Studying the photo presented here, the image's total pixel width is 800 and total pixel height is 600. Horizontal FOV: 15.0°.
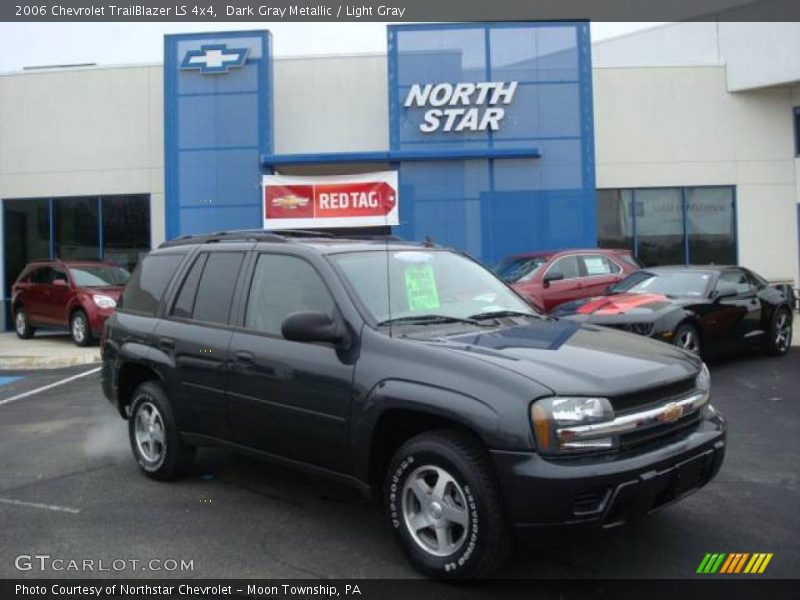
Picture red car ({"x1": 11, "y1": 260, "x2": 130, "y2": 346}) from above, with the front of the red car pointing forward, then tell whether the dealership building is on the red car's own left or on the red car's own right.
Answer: on the red car's own left

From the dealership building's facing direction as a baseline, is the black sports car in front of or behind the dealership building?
in front

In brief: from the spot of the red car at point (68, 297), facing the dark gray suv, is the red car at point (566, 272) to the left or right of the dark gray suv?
left

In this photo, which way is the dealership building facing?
toward the camera

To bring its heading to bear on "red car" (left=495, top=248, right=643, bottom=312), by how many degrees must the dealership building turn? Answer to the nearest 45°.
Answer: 0° — it already faces it

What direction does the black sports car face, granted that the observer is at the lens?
facing the viewer and to the left of the viewer

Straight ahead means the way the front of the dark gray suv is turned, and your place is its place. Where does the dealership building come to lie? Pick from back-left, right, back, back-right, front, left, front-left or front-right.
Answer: back-left

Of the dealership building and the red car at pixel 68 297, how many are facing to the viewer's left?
0

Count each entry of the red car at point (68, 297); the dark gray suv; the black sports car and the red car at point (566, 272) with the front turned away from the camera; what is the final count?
0

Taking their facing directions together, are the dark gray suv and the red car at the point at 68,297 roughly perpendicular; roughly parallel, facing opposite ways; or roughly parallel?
roughly parallel

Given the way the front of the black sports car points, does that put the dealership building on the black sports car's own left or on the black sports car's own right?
on the black sports car's own right

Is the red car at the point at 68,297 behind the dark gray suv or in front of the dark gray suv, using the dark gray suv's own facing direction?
behind
